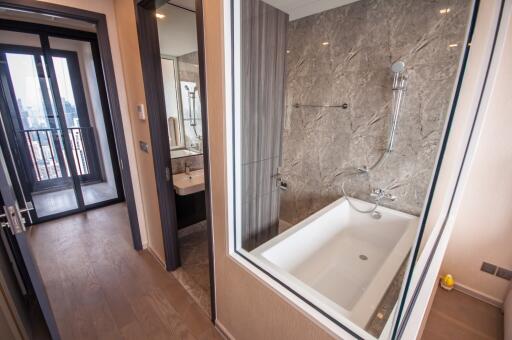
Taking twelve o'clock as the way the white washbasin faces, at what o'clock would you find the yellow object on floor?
The yellow object on floor is roughly at 10 o'clock from the white washbasin.

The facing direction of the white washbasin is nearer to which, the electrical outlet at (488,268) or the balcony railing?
the electrical outlet

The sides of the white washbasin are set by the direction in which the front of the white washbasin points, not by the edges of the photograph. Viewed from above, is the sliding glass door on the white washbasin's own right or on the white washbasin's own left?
on the white washbasin's own right

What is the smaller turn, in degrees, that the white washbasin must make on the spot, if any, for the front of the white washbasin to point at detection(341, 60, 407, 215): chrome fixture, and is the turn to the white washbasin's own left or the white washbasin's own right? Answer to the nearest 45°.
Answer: approximately 45° to the white washbasin's own left

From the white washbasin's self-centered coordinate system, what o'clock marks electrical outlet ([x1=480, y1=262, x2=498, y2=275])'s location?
The electrical outlet is roughly at 10 o'clock from the white washbasin.

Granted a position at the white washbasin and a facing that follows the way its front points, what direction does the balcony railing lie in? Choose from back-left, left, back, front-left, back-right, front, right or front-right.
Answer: back-right

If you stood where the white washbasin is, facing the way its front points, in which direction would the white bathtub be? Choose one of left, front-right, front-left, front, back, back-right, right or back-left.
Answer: front-left

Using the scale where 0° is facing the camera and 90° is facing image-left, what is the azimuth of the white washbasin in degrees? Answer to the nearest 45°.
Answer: approximately 0°

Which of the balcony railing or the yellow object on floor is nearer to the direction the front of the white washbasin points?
the yellow object on floor
